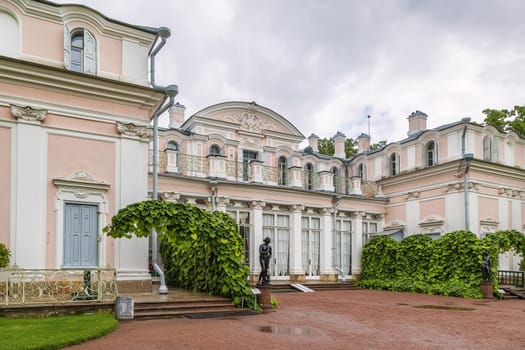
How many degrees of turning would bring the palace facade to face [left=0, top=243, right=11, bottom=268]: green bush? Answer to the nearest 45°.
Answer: approximately 45° to its right

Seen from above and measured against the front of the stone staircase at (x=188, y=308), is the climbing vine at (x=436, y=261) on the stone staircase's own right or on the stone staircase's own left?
on the stone staircase's own left

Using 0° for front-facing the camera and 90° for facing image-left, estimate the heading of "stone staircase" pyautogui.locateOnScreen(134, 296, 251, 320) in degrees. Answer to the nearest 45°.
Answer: approximately 315°

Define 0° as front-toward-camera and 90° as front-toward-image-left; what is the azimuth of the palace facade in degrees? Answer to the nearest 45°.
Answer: approximately 315°

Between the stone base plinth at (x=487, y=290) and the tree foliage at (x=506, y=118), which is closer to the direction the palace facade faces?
the stone base plinth

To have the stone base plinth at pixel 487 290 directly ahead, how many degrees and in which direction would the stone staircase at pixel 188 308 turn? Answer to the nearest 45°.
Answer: approximately 90° to its left

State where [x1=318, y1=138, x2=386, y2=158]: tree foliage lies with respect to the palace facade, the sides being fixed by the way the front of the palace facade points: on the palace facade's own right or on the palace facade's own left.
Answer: on the palace facade's own left

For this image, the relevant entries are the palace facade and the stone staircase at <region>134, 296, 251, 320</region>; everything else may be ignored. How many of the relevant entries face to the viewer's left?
0
